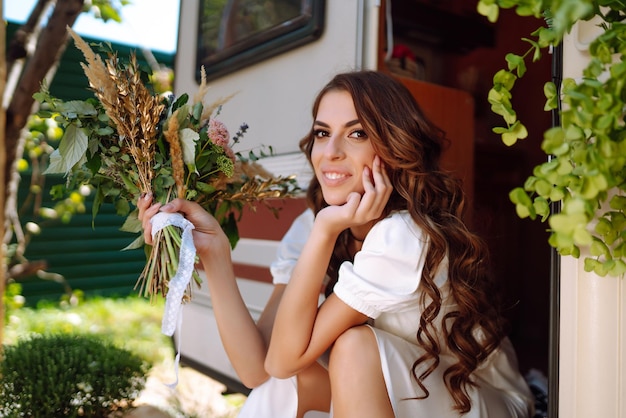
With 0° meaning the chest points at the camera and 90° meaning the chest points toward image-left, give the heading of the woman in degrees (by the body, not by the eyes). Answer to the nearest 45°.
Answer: approximately 45°

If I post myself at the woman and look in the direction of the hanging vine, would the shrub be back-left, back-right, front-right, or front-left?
back-right
